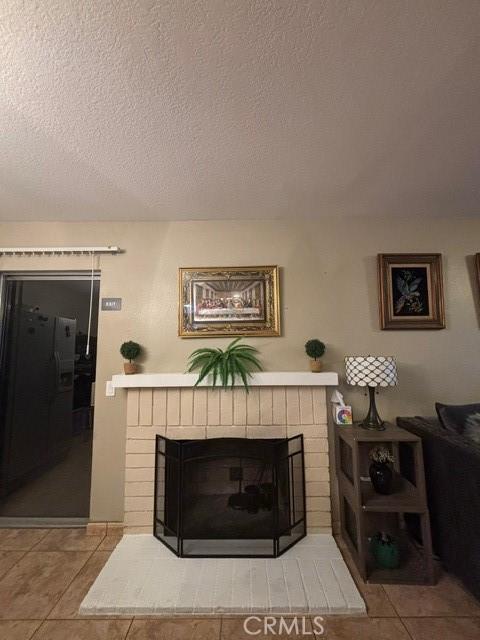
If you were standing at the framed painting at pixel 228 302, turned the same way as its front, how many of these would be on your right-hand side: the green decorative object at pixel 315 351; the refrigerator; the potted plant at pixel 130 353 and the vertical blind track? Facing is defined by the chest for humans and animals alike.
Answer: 3

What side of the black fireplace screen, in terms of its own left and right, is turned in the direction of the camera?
front

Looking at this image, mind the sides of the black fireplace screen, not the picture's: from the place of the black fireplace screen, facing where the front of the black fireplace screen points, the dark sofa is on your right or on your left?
on your left

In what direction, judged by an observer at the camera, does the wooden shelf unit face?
facing the viewer

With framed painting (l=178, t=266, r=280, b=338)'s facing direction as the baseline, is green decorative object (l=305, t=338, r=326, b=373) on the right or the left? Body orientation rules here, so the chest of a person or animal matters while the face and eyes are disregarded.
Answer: on its left

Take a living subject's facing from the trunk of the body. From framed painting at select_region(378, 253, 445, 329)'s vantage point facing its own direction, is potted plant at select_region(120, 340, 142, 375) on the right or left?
on its right

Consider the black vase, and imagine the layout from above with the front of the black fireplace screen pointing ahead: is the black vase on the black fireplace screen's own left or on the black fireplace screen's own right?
on the black fireplace screen's own left

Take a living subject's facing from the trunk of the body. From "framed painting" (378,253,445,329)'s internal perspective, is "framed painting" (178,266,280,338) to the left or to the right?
on its right

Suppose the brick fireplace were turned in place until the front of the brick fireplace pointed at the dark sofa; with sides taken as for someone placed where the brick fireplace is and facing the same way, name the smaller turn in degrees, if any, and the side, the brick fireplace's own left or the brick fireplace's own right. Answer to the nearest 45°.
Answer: approximately 45° to the brick fireplace's own left
